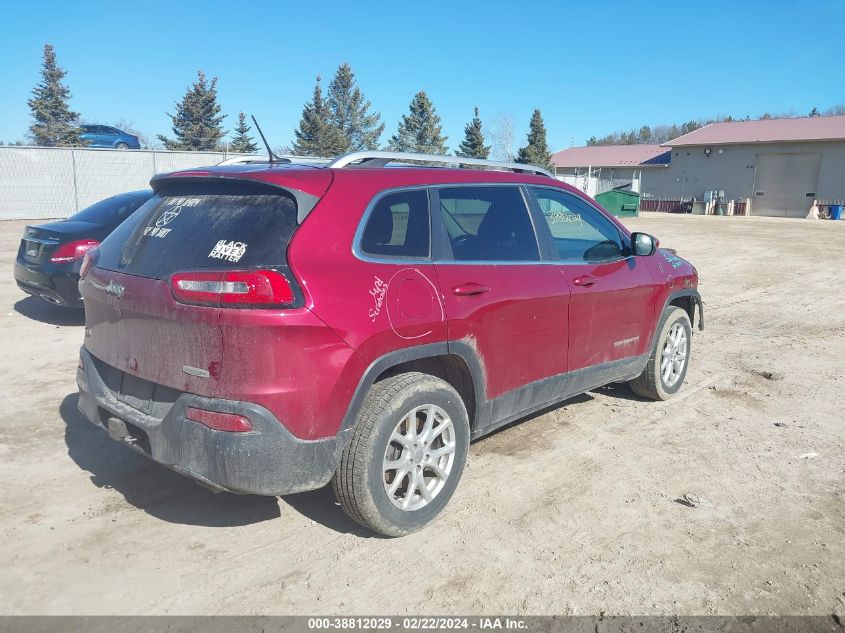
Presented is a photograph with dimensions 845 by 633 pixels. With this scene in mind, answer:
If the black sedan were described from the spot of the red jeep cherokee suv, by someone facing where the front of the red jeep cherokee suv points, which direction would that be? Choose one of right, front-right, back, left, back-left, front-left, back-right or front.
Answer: left

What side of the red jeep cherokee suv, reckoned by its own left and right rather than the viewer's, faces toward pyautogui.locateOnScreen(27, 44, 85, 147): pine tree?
left

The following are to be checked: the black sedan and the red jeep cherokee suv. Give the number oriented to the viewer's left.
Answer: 0

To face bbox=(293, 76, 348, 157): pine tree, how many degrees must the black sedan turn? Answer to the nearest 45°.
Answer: approximately 45° to its left

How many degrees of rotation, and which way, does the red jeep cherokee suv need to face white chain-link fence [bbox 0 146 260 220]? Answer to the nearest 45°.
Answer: approximately 90° to its left

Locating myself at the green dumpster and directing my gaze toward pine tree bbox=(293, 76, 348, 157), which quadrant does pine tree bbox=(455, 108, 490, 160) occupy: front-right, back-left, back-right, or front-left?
front-right

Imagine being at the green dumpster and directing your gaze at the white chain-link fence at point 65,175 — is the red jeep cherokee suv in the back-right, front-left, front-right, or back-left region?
front-left

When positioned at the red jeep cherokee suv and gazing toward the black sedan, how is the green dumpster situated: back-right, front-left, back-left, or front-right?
front-right

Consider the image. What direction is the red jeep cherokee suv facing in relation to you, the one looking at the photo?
facing away from the viewer and to the right of the viewer

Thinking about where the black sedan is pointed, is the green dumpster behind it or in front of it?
in front

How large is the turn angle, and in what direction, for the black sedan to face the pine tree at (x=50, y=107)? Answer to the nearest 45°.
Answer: approximately 45° to its left

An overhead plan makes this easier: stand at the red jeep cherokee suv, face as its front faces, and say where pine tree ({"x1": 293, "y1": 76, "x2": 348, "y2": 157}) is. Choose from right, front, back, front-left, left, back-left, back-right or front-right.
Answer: front-left

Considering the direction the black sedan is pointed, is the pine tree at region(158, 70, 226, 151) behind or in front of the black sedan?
in front

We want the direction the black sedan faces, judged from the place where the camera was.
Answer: facing away from the viewer and to the right of the viewer

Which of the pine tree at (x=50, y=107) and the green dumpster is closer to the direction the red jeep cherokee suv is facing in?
the green dumpster

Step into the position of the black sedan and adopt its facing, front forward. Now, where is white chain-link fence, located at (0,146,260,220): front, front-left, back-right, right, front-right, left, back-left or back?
front-left
